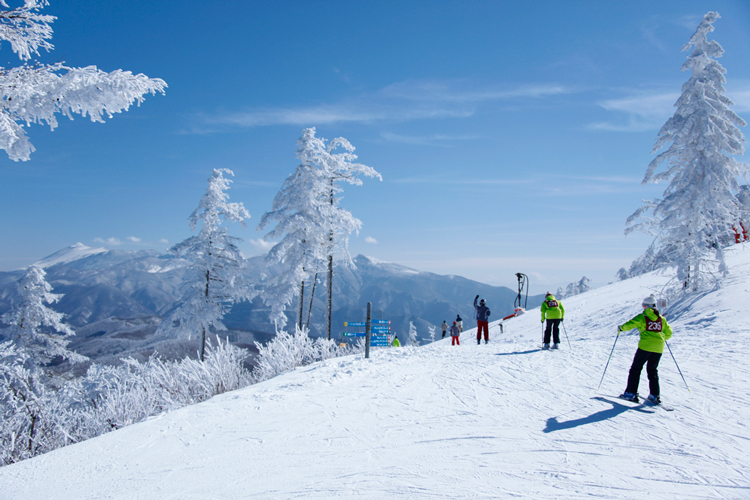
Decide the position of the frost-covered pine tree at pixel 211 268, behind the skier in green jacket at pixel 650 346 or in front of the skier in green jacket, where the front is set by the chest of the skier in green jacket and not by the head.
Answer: in front

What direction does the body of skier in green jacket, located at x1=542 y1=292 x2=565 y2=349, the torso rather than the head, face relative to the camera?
away from the camera

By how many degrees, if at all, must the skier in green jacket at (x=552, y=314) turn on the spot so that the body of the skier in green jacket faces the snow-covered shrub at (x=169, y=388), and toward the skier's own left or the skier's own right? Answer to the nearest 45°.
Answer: approximately 135° to the skier's own left

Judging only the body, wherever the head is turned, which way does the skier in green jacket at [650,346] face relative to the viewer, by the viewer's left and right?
facing away from the viewer and to the left of the viewer

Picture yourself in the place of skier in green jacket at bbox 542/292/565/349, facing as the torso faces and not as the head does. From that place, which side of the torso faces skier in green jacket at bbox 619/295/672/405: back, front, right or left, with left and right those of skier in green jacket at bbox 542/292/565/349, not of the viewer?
back

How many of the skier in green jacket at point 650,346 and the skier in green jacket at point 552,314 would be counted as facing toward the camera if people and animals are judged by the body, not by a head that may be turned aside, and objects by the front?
0

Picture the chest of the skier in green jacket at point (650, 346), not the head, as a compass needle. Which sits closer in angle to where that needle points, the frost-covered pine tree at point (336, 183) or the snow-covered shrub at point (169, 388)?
the frost-covered pine tree
